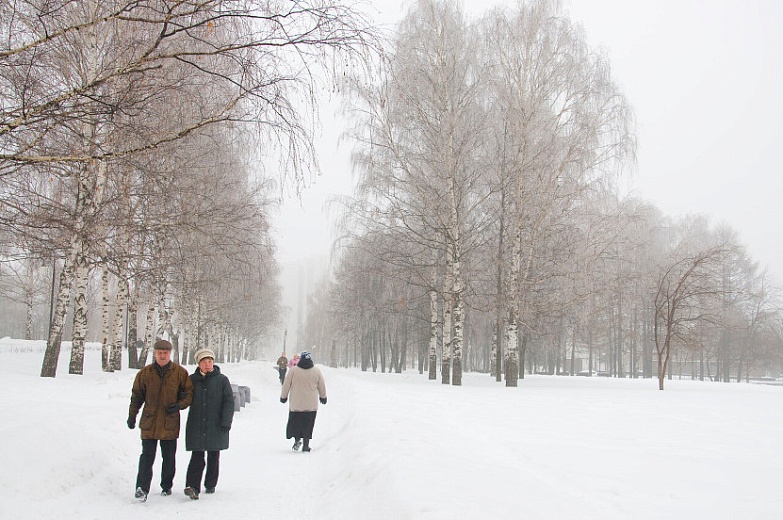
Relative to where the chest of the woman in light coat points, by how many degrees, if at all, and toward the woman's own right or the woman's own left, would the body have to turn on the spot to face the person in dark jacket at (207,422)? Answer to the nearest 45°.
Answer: approximately 180°

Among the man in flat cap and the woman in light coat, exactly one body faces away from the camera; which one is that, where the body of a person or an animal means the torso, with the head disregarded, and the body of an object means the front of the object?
the woman in light coat

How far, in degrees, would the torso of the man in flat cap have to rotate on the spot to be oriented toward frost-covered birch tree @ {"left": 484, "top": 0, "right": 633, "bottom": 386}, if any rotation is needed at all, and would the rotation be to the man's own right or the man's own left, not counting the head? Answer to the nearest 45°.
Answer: approximately 135° to the man's own left

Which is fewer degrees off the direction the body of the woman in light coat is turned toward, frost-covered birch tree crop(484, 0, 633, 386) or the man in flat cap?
the frost-covered birch tree

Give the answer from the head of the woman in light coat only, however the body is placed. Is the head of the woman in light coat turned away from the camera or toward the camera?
away from the camera

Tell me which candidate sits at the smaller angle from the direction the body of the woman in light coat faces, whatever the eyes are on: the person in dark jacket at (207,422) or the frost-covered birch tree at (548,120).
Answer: the frost-covered birch tree

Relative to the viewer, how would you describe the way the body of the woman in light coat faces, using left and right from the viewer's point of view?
facing away from the viewer

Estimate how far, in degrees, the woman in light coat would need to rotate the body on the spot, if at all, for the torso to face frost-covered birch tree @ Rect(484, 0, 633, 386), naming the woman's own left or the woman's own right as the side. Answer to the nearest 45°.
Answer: approximately 45° to the woman's own right

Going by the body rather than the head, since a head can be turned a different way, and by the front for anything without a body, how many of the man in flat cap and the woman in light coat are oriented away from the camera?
1

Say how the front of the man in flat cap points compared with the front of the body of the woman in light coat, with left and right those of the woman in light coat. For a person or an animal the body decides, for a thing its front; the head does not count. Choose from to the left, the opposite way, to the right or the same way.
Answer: the opposite way

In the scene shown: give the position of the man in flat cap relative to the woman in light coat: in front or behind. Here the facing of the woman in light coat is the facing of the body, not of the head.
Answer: behind

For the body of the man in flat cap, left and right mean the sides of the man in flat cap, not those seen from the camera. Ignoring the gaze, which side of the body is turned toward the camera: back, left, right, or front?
front
